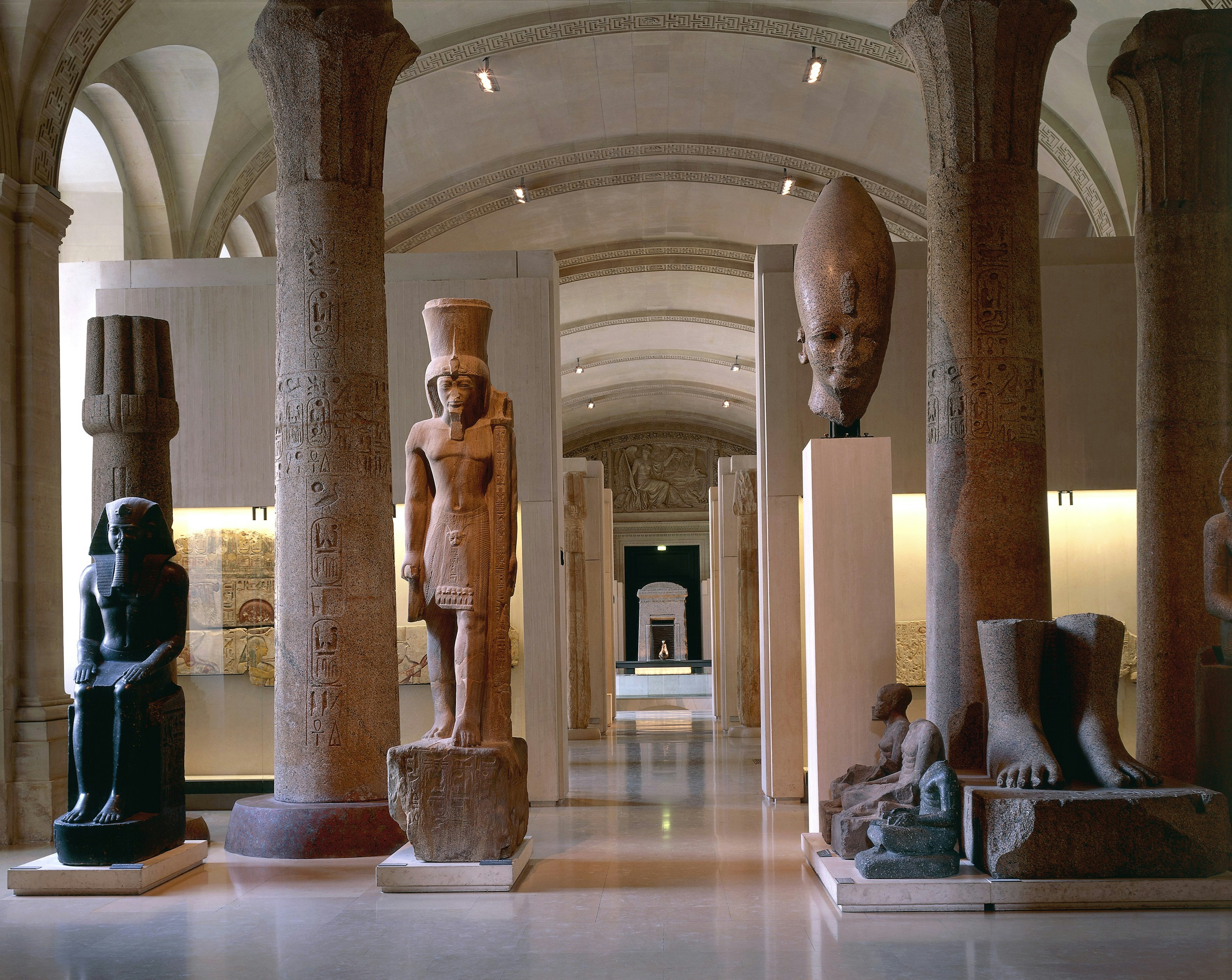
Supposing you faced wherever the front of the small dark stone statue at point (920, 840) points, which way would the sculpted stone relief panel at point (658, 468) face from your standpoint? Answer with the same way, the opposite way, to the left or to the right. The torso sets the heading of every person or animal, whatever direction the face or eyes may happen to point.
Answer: to the left

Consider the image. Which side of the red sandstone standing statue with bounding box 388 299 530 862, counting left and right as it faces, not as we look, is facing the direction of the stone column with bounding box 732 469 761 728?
back

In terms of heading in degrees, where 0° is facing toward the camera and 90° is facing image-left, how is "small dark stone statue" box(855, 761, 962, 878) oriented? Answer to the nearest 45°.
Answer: approximately 90°

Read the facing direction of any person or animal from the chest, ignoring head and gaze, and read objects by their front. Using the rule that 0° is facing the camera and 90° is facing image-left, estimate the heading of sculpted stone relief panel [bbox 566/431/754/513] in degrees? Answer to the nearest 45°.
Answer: approximately 0°

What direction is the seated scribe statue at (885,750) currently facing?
to the viewer's left
